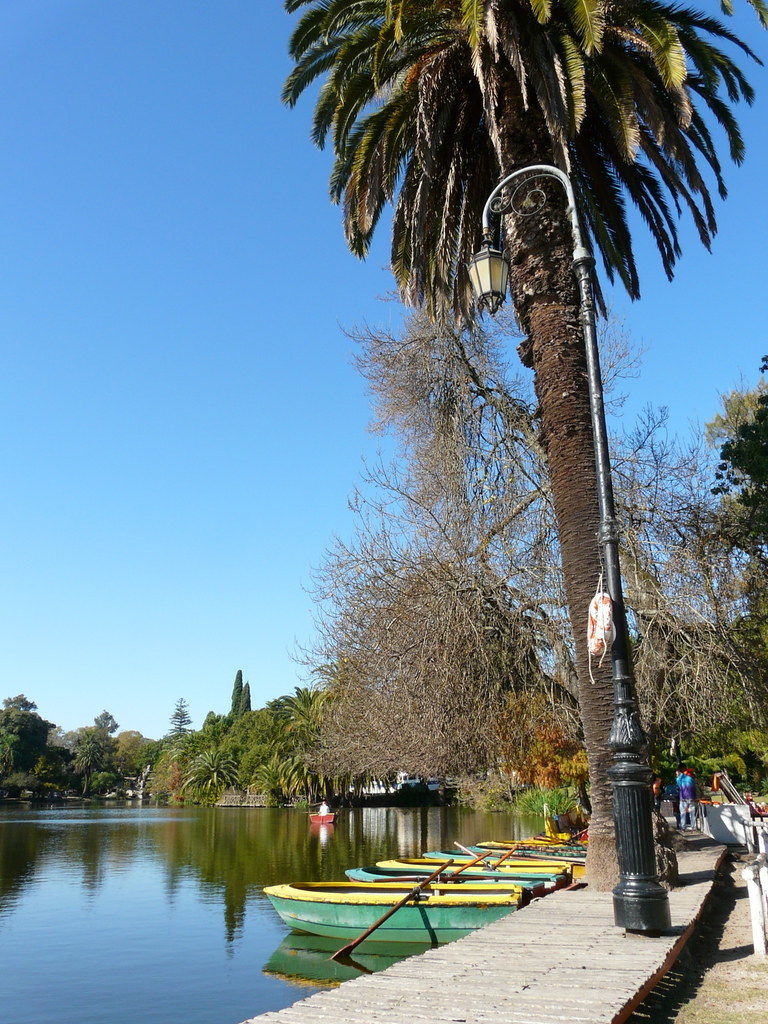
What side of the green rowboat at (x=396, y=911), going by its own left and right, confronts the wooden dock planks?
left

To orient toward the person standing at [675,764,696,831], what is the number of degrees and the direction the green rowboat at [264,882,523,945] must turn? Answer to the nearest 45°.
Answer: approximately 135° to its right

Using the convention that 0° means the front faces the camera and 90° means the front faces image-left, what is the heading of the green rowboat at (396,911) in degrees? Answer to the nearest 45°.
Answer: approximately 90°
